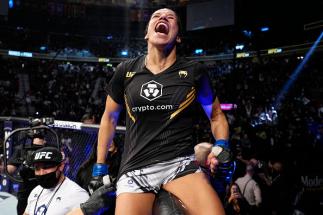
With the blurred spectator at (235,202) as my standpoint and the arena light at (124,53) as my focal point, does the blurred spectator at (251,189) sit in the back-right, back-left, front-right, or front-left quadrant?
front-right

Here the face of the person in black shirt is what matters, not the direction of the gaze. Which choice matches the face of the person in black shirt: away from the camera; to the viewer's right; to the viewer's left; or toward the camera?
toward the camera

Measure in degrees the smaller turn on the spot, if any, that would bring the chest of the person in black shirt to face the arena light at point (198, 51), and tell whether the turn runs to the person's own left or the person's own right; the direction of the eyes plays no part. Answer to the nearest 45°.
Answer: approximately 180°

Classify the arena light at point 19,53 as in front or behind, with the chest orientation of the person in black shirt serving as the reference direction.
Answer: behind

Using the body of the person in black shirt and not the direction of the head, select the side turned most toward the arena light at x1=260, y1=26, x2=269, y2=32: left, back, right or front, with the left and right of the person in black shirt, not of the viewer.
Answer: back

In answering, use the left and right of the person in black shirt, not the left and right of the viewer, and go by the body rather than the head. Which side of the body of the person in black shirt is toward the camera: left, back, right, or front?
front
